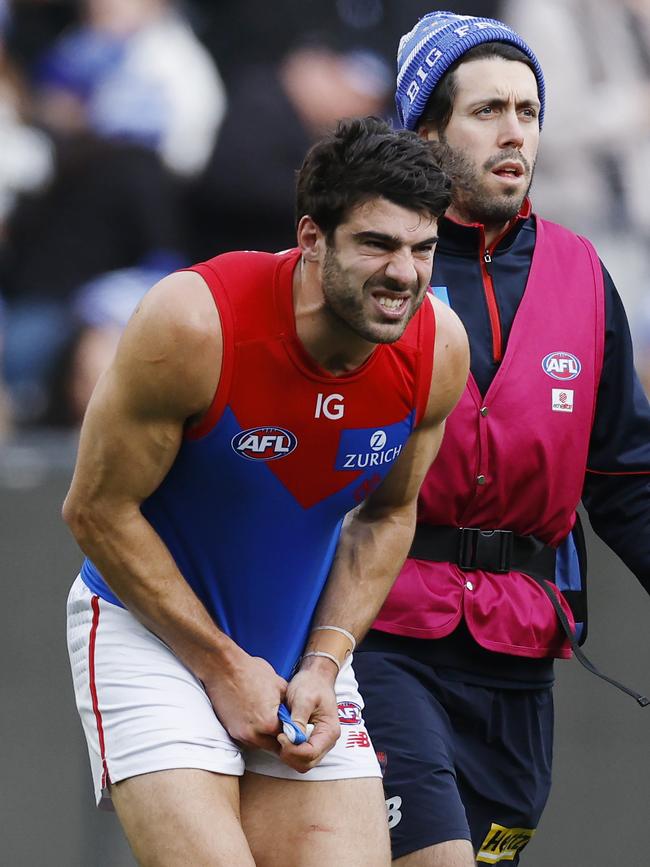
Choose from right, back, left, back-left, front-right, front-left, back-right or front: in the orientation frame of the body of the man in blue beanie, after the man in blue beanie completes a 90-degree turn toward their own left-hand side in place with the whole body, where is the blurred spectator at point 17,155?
back-left

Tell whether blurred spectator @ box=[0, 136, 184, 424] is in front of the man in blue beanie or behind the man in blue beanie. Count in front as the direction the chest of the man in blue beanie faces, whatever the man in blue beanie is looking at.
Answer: behind

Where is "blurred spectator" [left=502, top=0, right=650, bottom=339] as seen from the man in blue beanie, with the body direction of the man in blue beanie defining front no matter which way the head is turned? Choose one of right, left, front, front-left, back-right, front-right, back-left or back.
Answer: back

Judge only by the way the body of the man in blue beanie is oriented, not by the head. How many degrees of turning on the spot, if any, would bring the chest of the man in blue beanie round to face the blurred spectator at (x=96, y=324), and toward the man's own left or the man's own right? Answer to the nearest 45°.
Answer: approximately 135° to the man's own right

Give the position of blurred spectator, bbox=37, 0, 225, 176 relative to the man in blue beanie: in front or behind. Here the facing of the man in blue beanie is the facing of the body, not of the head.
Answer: behind

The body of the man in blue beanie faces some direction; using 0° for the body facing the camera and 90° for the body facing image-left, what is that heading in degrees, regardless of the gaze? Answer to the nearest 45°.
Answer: approximately 0°

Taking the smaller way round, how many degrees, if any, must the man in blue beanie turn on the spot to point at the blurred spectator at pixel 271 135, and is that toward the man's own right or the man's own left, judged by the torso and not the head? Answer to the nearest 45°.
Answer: approximately 180°

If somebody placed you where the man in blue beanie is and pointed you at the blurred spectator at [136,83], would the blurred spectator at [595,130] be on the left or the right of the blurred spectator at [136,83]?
right
